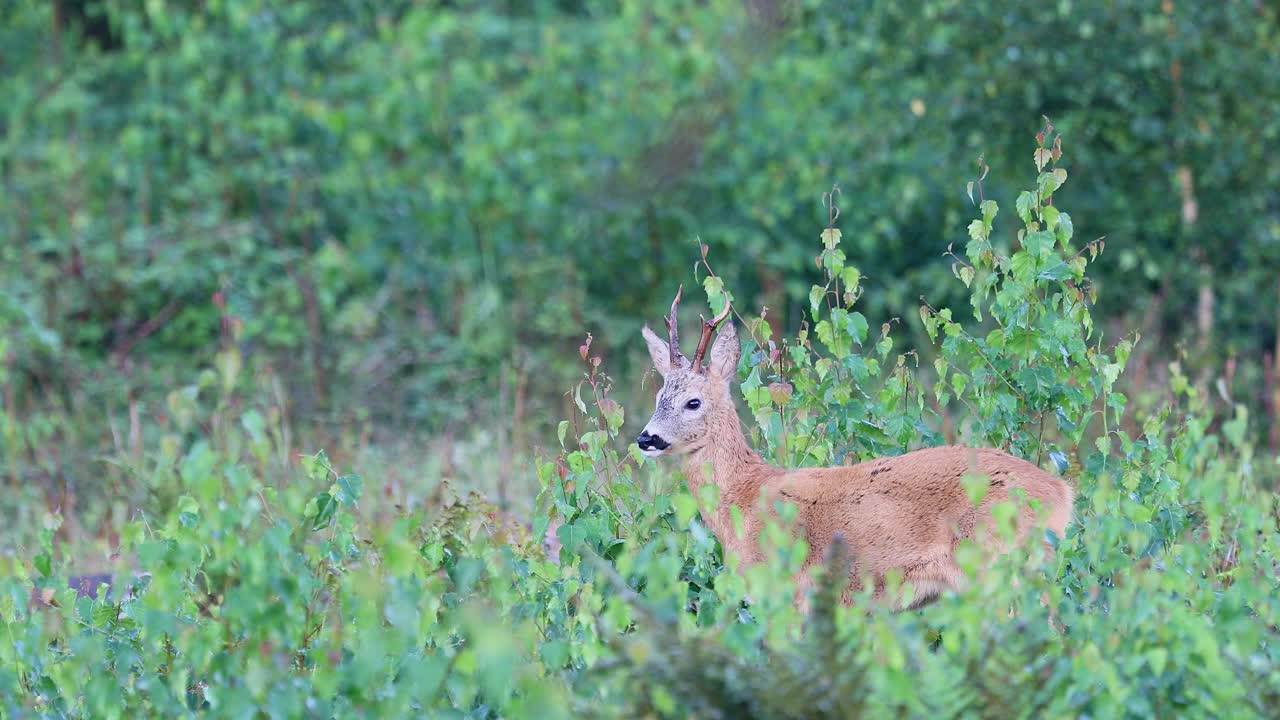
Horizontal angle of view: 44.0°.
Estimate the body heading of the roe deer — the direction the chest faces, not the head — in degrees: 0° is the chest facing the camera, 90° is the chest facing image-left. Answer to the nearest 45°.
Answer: approximately 90°
